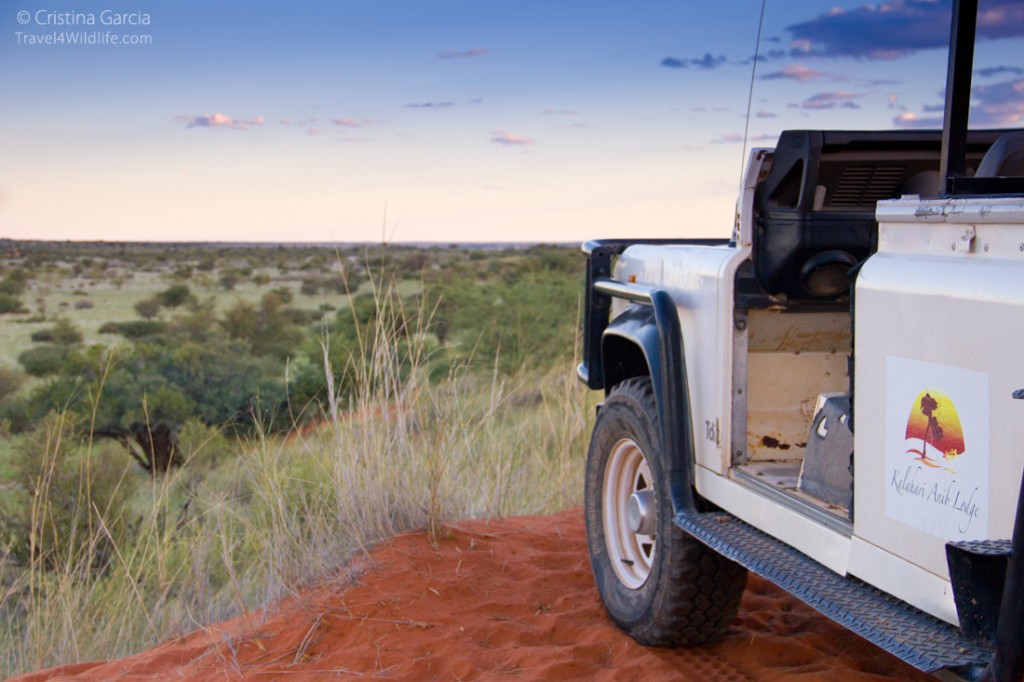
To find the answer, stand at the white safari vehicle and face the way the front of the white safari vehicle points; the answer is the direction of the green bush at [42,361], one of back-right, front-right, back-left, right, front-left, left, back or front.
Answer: front

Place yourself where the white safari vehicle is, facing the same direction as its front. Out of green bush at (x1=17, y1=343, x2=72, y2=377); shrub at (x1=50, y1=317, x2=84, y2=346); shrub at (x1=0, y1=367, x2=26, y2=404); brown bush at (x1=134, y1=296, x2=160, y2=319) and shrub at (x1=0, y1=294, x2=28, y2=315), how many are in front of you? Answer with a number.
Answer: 5

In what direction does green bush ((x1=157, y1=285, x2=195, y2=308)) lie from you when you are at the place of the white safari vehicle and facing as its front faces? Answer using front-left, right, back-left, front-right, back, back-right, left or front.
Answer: front

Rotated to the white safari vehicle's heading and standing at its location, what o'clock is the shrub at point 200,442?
The shrub is roughly at 12 o'clock from the white safari vehicle.

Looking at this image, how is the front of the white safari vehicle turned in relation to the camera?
facing away from the viewer and to the left of the viewer

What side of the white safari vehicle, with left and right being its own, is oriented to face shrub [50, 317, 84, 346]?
front

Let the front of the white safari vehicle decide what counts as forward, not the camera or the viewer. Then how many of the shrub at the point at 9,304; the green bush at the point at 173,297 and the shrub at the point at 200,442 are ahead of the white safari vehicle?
3

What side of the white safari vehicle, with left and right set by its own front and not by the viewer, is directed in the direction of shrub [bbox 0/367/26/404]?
front

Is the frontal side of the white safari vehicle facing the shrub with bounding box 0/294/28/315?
yes

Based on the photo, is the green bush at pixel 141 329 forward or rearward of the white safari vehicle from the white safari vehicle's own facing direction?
forward
